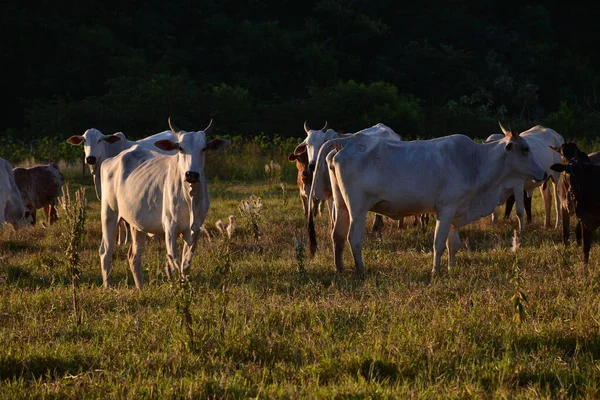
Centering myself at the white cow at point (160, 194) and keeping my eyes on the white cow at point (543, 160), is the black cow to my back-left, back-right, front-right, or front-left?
front-right

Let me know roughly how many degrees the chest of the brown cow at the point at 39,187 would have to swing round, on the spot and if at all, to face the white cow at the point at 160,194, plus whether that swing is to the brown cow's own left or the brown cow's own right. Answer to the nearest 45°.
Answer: approximately 135° to the brown cow's own left

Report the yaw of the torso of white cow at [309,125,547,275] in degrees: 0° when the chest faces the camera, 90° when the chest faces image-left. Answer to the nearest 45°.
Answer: approximately 270°

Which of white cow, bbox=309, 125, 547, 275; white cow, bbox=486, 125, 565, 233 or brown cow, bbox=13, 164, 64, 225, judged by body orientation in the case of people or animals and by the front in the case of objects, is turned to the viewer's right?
white cow, bbox=309, 125, 547, 275

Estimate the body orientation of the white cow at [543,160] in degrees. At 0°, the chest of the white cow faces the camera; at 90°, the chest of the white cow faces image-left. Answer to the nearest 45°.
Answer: approximately 45°

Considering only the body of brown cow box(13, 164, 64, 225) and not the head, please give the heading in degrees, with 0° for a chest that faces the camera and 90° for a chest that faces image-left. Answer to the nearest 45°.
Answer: approximately 135°

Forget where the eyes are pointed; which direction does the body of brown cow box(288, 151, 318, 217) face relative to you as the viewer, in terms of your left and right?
facing the viewer and to the left of the viewer

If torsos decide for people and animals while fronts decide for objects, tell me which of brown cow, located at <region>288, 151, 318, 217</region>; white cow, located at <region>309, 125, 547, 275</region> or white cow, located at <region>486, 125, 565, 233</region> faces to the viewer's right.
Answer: white cow, located at <region>309, 125, 547, 275</region>

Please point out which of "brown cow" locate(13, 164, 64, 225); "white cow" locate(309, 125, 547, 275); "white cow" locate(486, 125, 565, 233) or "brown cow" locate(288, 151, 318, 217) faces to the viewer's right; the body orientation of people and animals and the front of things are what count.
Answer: "white cow" locate(309, 125, 547, 275)

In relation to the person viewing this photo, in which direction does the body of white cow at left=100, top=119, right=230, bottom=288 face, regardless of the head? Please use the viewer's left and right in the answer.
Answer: facing the viewer and to the right of the viewer

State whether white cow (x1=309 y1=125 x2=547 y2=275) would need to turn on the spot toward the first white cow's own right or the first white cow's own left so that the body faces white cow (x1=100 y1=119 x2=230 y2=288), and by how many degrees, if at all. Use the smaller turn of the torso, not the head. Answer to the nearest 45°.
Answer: approximately 180°

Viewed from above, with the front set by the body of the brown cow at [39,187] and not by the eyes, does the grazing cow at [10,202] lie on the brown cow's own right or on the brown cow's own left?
on the brown cow's own left
